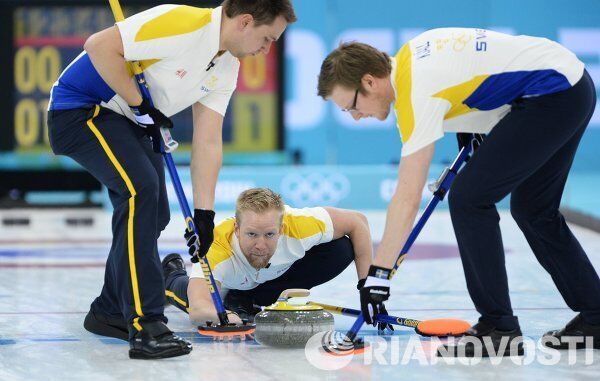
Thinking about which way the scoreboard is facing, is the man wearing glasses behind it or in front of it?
in front

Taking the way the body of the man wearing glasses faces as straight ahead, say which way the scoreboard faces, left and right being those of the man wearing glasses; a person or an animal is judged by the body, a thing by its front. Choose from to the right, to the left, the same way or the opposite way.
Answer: to the left

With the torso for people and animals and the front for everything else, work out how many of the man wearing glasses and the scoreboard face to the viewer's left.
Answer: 1

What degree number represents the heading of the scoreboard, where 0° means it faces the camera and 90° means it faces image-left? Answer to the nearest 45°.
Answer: approximately 0°

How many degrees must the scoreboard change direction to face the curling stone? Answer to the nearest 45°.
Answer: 0° — it already faces it

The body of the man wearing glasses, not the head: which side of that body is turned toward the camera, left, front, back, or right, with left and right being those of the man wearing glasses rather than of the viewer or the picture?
left
